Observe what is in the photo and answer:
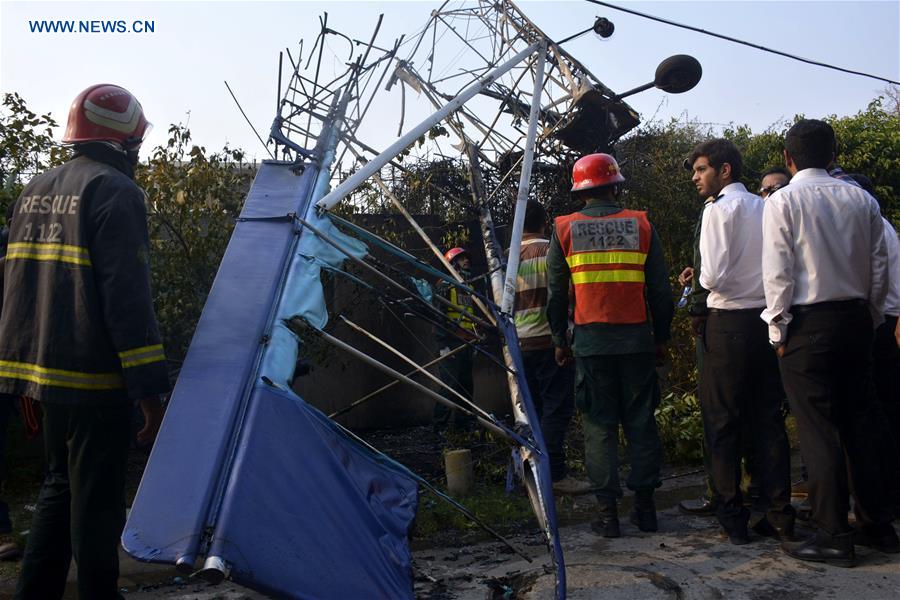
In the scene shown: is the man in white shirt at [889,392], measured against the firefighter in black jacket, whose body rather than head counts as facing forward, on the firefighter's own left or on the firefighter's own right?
on the firefighter's own right

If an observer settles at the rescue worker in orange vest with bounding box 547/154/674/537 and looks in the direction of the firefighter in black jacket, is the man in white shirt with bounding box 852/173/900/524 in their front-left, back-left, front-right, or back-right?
back-left

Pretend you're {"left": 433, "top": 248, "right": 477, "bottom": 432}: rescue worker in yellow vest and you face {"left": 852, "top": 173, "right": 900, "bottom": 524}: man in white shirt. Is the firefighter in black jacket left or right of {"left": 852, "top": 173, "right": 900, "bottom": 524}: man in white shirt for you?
right

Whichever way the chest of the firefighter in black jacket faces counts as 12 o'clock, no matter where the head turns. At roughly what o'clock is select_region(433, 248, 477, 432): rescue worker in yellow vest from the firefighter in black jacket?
The rescue worker in yellow vest is roughly at 12 o'clock from the firefighter in black jacket.

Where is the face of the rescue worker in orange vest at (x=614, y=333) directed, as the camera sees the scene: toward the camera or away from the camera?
away from the camera

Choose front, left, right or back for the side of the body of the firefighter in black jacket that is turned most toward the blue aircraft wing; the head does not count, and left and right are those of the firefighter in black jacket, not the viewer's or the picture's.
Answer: right

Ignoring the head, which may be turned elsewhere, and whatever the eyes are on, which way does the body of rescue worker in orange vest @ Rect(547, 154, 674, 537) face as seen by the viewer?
away from the camera

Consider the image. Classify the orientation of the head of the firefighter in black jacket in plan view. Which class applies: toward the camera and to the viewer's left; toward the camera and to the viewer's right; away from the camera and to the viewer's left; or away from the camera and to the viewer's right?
away from the camera and to the viewer's right

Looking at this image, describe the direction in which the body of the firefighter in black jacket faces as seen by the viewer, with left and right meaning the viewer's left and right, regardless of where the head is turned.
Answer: facing away from the viewer and to the right of the viewer
